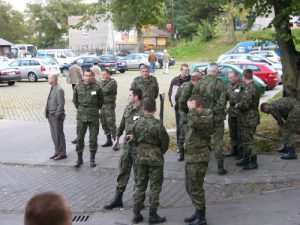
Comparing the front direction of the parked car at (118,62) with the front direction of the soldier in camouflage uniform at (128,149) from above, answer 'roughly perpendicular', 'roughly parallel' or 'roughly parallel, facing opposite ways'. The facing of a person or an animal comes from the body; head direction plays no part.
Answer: roughly perpendicular

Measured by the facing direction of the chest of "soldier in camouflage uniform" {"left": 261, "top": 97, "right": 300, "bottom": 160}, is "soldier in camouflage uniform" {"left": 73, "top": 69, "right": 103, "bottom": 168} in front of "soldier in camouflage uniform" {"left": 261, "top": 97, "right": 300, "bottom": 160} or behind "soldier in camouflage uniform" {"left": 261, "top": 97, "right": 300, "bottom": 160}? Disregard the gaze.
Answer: in front

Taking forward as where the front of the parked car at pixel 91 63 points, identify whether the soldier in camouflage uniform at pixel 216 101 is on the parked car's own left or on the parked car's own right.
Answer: on the parked car's own left

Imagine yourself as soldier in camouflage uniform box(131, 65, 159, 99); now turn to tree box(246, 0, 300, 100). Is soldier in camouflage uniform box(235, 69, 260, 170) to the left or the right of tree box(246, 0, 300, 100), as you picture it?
right

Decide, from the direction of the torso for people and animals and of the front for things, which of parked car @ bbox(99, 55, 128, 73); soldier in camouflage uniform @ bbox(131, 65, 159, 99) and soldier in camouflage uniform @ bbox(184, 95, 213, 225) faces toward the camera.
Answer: soldier in camouflage uniform @ bbox(131, 65, 159, 99)

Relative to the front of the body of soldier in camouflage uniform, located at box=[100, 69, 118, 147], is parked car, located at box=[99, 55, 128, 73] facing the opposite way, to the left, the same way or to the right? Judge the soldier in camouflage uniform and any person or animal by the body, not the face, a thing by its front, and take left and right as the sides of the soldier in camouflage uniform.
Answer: to the right

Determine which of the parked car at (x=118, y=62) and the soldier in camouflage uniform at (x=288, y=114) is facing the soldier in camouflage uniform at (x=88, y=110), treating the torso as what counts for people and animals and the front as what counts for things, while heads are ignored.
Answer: the soldier in camouflage uniform at (x=288, y=114)

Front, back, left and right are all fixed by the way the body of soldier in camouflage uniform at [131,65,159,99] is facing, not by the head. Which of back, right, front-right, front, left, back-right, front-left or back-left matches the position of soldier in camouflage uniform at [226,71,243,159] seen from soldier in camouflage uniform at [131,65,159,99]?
front-left
